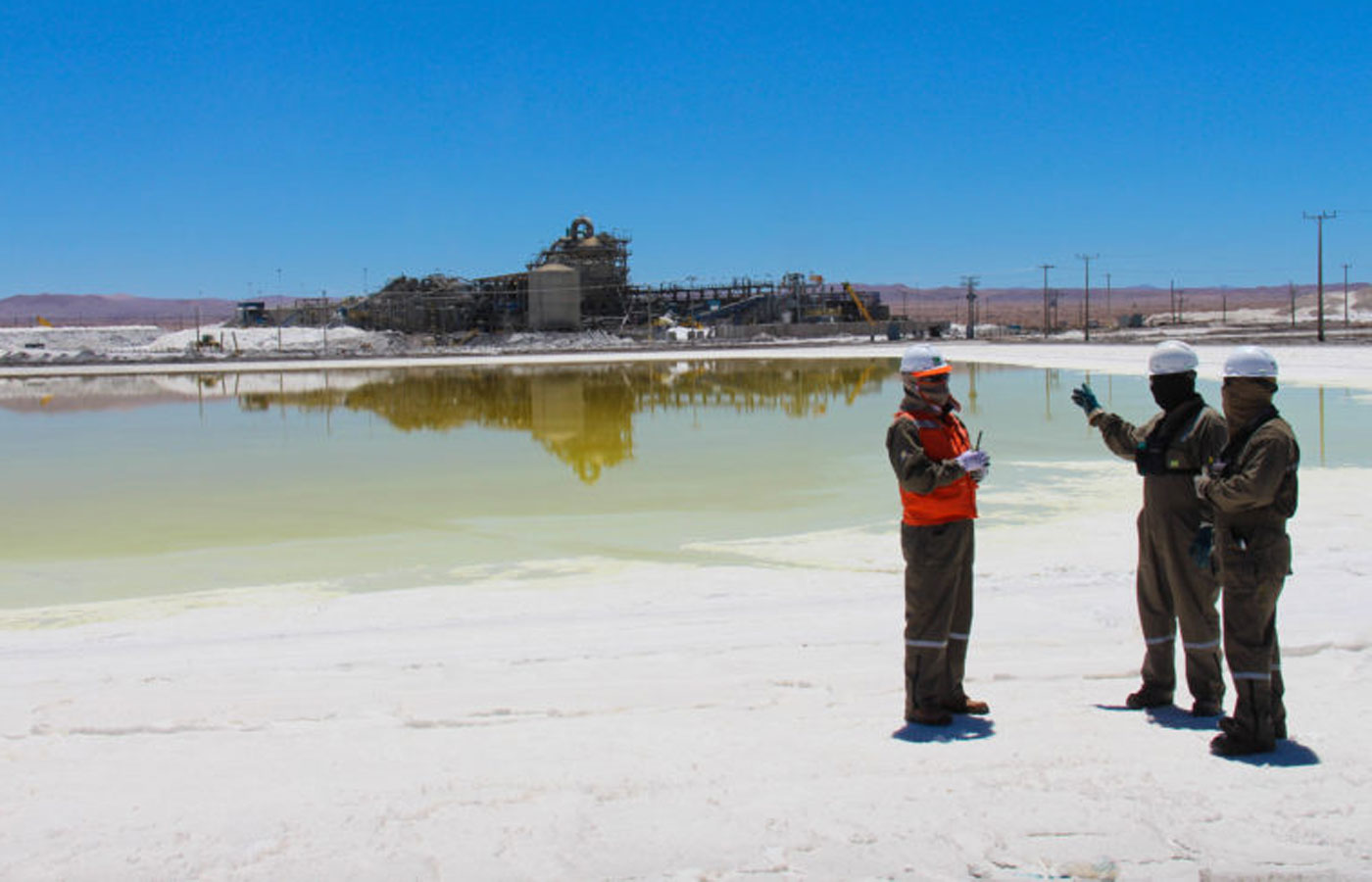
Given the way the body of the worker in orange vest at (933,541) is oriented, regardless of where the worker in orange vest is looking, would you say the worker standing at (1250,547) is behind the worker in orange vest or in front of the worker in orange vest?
in front

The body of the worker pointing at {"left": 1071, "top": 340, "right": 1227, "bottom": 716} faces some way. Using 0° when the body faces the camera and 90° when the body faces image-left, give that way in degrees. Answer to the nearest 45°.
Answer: approximately 45°

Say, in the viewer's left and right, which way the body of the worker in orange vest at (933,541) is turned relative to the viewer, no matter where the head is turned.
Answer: facing the viewer and to the right of the viewer

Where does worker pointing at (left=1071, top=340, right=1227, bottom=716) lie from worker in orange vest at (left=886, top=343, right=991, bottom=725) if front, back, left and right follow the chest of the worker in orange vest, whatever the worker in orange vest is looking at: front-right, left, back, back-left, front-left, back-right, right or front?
front-left

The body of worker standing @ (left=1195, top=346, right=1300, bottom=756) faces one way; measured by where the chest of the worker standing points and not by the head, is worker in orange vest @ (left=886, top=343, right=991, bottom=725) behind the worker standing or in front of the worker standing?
in front

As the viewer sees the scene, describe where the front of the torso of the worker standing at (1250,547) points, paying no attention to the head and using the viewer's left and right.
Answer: facing to the left of the viewer

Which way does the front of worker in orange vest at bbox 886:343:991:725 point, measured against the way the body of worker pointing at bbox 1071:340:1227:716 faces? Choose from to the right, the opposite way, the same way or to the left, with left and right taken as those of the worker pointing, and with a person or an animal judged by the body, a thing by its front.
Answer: to the left
